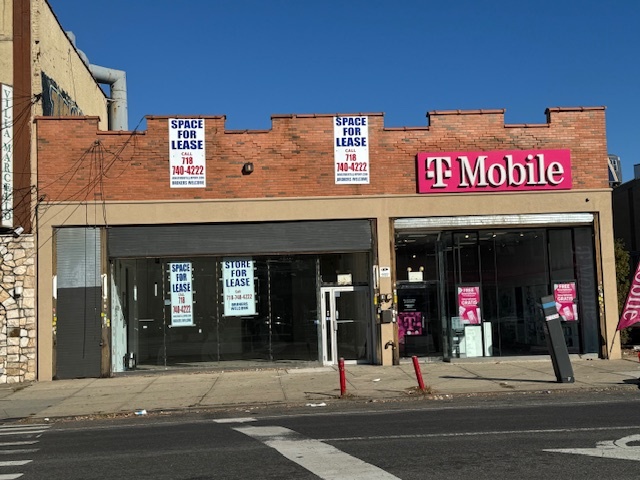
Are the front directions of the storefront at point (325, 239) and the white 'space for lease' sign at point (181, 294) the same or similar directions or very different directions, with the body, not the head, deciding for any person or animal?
same or similar directions

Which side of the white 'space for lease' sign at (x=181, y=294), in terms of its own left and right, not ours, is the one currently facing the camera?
front
